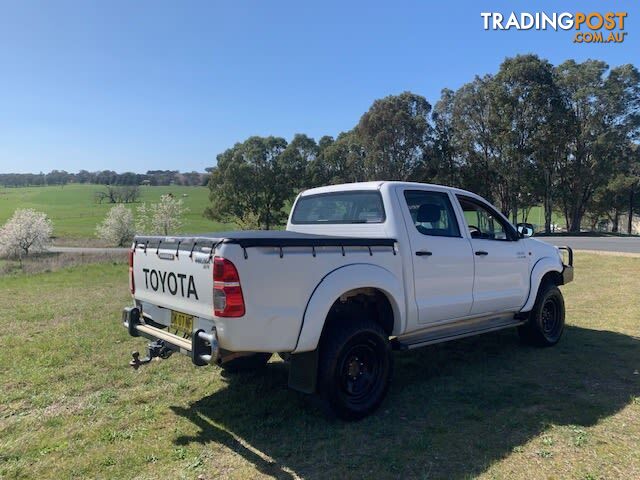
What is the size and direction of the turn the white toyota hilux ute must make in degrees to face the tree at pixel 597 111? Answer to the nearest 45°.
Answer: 0° — it already faces it

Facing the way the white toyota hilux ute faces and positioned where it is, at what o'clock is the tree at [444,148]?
The tree is roughly at 11 o'clock from the white toyota hilux ute.

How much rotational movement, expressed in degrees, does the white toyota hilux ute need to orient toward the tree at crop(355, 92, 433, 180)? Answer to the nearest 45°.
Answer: approximately 45° to its left

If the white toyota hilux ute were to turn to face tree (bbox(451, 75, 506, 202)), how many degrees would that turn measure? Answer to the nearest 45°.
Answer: approximately 45° to its left

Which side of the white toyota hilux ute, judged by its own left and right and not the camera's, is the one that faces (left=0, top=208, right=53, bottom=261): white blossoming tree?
left

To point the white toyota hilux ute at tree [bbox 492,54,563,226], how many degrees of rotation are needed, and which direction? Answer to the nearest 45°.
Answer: approximately 45° to its left

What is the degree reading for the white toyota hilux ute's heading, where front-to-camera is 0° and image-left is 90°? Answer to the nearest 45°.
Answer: approximately 225°
